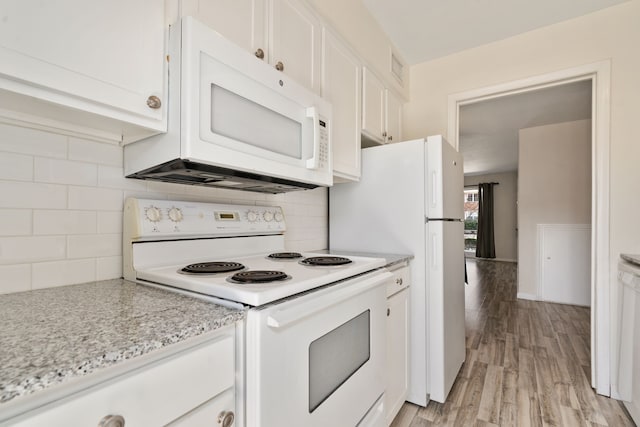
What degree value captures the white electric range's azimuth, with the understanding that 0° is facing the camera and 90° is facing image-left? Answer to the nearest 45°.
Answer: approximately 315°

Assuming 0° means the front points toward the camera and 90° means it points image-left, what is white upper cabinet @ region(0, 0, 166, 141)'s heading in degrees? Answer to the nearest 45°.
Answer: approximately 315°

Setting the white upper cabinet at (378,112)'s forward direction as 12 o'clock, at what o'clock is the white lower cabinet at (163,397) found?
The white lower cabinet is roughly at 2 o'clock from the white upper cabinet.

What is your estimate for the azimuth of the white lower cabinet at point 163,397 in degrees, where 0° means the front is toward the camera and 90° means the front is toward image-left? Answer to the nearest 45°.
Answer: approximately 315°
